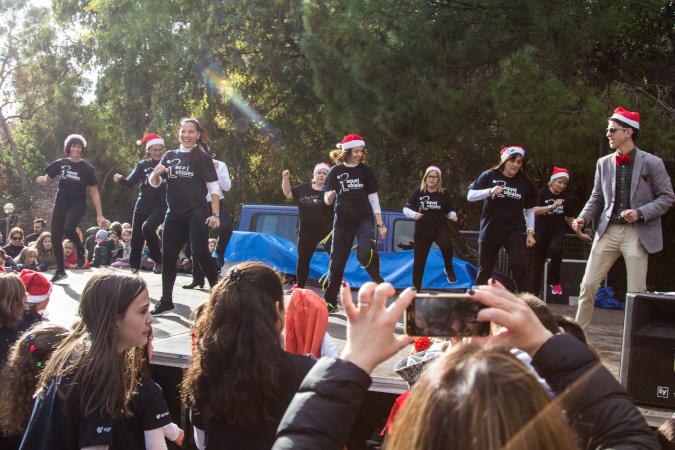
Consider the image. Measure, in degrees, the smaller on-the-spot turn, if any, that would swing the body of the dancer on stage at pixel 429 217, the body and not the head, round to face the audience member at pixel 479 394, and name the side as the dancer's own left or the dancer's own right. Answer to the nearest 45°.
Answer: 0° — they already face them

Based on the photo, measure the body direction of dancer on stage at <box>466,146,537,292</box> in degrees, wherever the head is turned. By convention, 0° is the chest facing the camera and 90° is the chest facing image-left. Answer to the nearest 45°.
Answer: approximately 0°

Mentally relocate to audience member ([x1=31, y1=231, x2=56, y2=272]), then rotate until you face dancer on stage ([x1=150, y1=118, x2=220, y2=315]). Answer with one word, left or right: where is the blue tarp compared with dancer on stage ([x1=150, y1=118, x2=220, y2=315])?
left

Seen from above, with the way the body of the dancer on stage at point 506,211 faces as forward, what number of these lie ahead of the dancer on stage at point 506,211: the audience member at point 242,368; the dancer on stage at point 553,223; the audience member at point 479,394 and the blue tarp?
2

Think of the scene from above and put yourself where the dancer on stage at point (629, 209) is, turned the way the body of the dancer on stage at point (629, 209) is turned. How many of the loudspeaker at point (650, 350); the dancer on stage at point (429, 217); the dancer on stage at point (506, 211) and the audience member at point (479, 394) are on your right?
2

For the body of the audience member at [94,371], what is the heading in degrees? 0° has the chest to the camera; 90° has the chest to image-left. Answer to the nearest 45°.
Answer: approximately 270°

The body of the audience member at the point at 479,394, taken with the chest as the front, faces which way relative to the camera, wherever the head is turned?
away from the camera

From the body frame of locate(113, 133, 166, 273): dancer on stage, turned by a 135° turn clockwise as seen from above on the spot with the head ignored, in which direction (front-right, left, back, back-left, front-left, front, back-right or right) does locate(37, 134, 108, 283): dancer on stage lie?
front

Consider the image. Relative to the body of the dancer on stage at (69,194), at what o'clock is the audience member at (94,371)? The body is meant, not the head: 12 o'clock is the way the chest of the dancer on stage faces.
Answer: The audience member is roughly at 12 o'clock from the dancer on stage.

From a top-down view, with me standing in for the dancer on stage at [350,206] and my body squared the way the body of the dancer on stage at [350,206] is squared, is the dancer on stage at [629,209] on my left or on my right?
on my left
